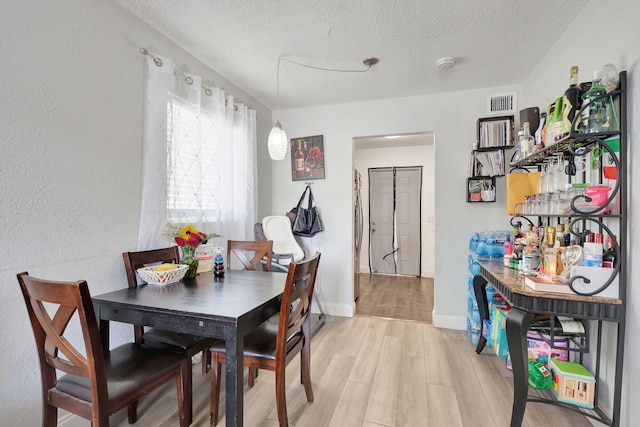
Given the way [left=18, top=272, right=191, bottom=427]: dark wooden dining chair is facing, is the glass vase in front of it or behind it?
in front

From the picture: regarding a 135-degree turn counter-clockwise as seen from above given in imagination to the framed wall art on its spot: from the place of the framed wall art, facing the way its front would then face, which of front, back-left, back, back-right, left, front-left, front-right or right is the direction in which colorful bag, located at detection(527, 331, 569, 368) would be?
right

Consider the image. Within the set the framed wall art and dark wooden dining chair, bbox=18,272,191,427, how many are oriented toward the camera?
1

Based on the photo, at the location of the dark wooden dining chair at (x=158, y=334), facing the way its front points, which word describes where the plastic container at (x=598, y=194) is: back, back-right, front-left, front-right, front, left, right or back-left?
front

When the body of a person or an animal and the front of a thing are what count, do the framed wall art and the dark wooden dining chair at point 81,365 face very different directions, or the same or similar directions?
very different directions

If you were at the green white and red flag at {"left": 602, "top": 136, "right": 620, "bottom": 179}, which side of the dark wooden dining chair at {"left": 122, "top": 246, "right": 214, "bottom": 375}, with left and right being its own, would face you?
front

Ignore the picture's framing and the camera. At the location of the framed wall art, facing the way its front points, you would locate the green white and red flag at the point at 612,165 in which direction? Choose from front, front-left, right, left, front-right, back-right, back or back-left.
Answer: front-left

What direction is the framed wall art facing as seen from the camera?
toward the camera

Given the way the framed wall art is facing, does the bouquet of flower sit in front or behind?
in front

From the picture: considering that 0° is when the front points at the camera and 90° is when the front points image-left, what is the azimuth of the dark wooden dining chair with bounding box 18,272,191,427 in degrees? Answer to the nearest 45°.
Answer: approximately 225°

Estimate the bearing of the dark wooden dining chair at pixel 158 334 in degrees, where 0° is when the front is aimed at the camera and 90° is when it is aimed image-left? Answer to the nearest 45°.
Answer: approximately 315°

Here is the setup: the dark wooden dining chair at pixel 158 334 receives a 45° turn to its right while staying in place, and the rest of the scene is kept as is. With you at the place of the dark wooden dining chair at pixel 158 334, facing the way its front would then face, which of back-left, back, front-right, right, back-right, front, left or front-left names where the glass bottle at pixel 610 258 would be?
front-left
